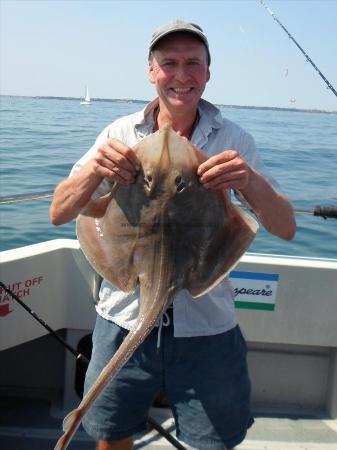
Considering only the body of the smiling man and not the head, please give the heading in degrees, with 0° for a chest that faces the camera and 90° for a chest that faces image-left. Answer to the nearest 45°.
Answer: approximately 0°
